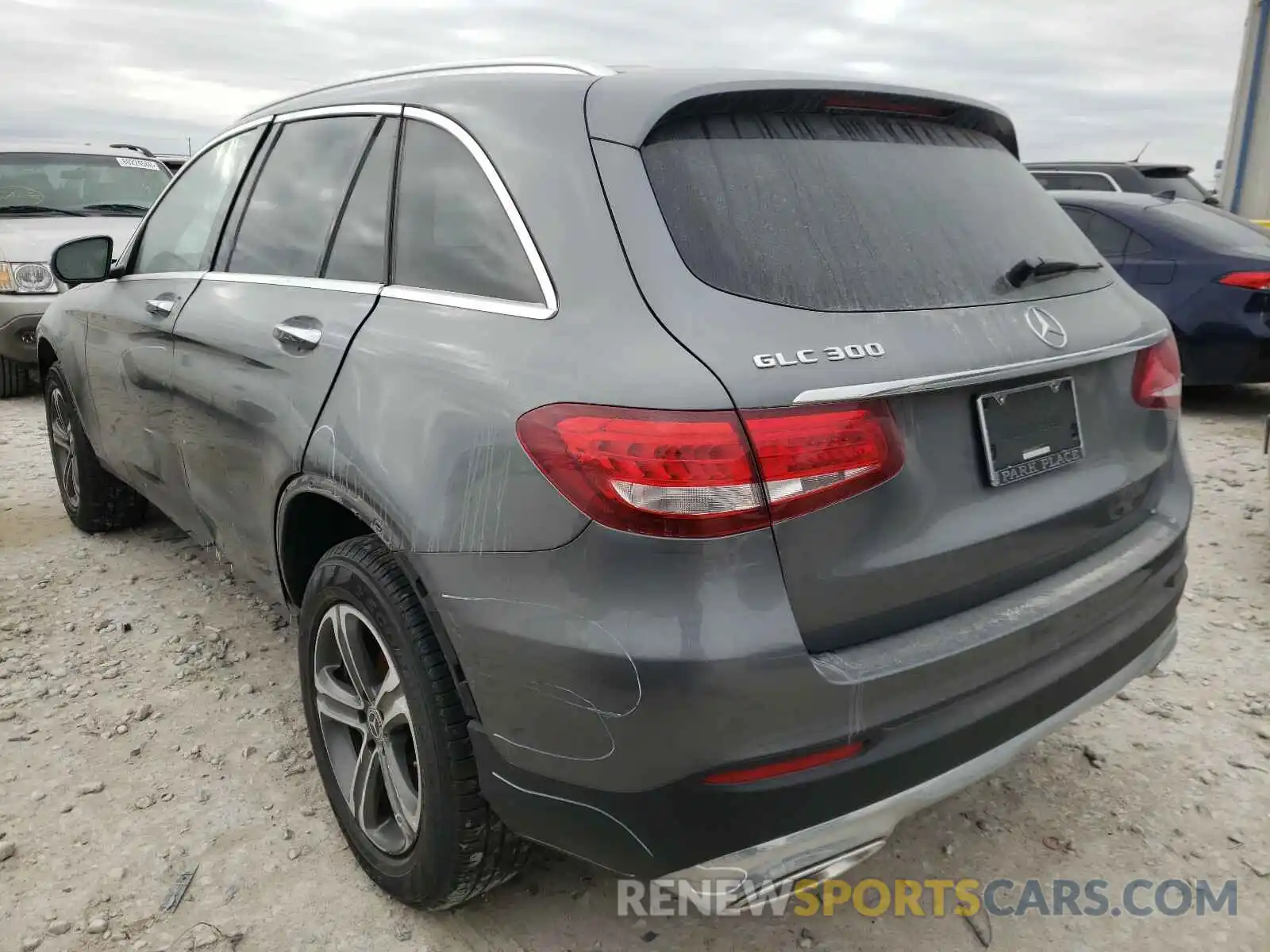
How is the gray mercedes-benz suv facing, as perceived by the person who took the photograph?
facing away from the viewer and to the left of the viewer

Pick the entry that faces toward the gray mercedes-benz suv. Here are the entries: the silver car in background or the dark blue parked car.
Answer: the silver car in background

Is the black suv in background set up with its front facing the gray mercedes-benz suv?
no

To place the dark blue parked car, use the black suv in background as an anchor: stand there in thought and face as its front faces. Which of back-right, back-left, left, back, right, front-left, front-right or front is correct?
back-left

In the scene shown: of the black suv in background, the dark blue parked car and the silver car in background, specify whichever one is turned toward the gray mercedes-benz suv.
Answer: the silver car in background

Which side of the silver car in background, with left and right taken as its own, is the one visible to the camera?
front

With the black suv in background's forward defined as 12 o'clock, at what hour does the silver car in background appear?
The silver car in background is roughly at 9 o'clock from the black suv in background.

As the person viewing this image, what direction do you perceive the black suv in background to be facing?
facing away from the viewer and to the left of the viewer

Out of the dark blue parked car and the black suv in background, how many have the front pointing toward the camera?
0

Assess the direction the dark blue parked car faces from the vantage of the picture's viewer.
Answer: facing away from the viewer and to the left of the viewer

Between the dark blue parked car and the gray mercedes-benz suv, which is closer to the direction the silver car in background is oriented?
the gray mercedes-benz suv

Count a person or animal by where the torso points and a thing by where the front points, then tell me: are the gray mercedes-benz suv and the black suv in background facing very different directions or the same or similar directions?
same or similar directions

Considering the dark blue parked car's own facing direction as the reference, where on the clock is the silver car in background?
The silver car in background is roughly at 10 o'clock from the dark blue parked car.

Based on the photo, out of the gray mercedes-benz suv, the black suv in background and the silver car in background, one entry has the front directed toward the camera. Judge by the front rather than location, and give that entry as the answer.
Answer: the silver car in background

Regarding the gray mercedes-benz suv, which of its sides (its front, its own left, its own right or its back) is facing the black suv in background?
right

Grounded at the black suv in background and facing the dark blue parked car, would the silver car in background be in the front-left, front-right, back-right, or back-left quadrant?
front-right

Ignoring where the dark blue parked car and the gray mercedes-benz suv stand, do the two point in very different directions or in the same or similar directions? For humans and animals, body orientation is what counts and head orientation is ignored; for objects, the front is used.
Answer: same or similar directions

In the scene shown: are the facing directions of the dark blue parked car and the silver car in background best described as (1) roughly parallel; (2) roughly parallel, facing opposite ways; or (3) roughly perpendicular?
roughly parallel, facing opposite ways

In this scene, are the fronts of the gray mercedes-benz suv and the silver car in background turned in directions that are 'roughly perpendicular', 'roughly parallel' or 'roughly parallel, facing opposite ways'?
roughly parallel, facing opposite ways

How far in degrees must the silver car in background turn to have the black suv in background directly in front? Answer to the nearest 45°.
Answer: approximately 90° to its left

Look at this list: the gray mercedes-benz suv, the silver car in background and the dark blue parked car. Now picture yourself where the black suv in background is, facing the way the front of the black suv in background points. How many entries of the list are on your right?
0

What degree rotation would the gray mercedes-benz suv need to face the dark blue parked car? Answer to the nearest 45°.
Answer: approximately 90° to its right

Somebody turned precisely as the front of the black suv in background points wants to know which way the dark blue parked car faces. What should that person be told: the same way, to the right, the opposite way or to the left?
the same way

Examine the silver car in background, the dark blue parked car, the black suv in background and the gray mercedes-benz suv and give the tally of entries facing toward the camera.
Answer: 1
